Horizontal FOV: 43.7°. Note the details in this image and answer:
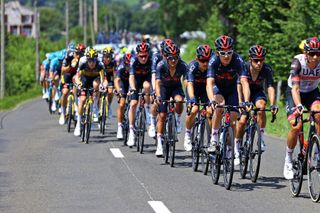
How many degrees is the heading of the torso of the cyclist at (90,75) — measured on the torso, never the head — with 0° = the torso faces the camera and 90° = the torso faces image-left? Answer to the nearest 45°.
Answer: approximately 0°

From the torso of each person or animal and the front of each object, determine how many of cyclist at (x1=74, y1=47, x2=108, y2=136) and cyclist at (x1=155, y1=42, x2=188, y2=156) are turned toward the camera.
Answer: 2

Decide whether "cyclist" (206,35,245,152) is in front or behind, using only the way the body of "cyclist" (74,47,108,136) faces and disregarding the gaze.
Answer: in front

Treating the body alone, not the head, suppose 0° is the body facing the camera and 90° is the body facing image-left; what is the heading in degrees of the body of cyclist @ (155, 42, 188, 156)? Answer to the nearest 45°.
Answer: approximately 0°
